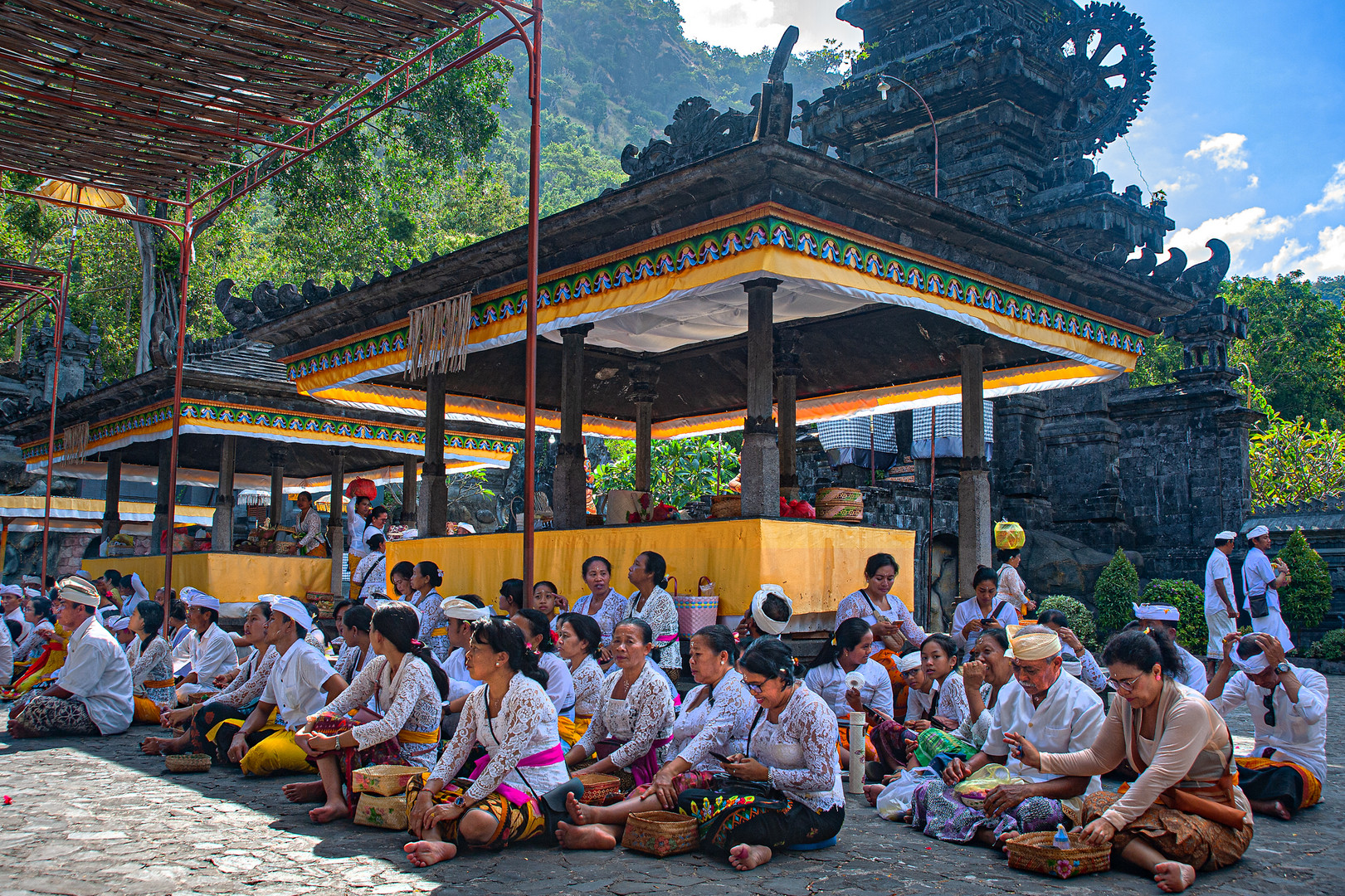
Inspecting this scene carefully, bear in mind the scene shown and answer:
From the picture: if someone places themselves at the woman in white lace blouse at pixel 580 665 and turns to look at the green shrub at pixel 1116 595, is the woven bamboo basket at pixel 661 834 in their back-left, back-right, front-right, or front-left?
back-right

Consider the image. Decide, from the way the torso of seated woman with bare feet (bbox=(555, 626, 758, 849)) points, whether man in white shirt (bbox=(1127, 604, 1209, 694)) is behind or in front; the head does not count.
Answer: behind

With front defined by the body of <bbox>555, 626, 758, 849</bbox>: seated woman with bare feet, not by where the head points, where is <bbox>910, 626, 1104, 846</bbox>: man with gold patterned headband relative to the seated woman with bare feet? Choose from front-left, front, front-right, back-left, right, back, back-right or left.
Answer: back-left

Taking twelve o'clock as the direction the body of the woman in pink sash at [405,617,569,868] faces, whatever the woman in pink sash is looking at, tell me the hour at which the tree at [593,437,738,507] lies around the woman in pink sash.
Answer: The tree is roughly at 5 o'clock from the woman in pink sash.

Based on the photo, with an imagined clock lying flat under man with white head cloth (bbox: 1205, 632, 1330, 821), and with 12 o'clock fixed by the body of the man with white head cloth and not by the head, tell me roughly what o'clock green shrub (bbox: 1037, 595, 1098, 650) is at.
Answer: The green shrub is roughly at 4 o'clock from the man with white head cloth.

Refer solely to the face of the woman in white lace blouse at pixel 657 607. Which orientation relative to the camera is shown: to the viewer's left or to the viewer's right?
to the viewer's left

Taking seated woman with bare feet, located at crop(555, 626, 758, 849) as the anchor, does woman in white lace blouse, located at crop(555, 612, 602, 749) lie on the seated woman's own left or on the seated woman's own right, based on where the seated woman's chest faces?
on the seated woman's own right
